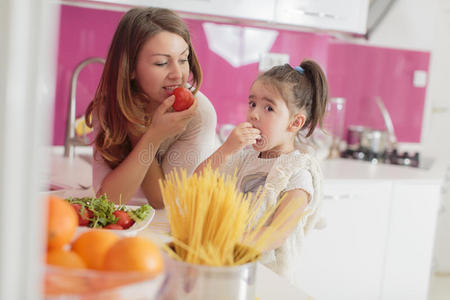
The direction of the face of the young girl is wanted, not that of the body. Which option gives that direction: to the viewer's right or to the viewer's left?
to the viewer's left

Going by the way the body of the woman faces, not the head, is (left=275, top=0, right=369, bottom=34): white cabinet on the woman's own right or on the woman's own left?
on the woman's own left

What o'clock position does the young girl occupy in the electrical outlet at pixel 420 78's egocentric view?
The young girl is roughly at 12 o'clock from the electrical outlet.

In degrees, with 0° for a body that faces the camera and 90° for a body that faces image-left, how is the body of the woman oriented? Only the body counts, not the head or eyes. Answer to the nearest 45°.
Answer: approximately 315°

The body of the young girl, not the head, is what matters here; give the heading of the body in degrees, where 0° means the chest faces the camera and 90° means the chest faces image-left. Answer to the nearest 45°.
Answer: approximately 45°

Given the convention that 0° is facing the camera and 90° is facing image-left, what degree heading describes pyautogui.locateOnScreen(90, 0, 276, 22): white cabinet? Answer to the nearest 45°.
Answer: approximately 0°
